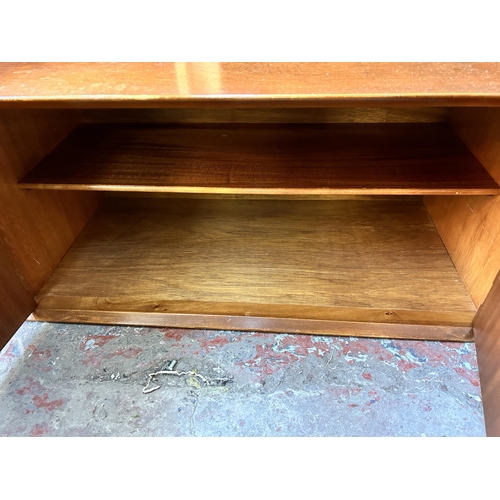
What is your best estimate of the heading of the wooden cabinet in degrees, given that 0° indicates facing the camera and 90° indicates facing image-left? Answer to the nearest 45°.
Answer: approximately 0°
